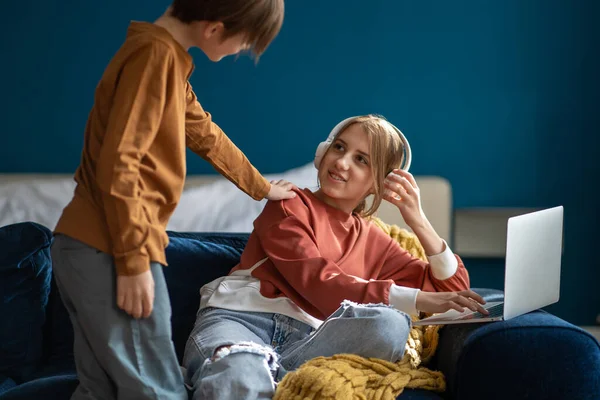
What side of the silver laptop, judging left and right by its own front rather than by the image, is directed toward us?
left

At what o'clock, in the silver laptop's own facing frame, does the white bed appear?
The white bed is roughly at 1 o'clock from the silver laptop.

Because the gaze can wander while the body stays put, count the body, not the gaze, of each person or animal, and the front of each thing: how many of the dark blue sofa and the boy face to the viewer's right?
1

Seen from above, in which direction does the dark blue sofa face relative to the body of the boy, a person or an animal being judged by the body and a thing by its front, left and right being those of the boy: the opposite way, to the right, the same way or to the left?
to the right

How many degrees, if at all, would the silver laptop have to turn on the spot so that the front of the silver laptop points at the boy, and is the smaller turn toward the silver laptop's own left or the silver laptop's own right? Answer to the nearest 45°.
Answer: approximately 45° to the silver laptop's own left

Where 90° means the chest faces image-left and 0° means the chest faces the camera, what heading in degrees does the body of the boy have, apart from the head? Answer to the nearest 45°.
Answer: approximately 270°
